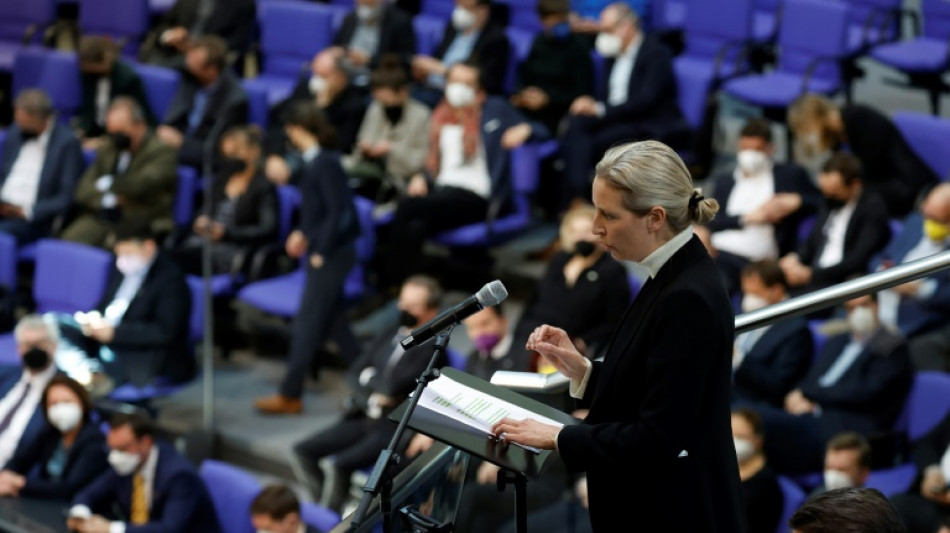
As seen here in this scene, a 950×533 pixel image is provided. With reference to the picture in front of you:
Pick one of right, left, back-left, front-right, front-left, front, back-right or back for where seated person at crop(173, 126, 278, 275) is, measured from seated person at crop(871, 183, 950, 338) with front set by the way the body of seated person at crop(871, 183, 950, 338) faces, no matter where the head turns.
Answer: front-right

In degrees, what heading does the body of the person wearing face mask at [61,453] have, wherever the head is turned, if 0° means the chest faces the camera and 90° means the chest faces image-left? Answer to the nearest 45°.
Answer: approximately 45°

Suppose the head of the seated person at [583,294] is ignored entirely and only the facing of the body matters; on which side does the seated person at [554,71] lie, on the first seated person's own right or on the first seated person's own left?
on the first seated person's own right

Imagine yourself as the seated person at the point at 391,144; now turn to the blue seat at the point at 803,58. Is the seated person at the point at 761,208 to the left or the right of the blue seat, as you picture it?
right

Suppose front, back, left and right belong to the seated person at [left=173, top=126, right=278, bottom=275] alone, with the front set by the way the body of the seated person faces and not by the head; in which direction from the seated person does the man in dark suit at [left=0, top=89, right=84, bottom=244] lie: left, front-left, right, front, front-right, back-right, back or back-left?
right

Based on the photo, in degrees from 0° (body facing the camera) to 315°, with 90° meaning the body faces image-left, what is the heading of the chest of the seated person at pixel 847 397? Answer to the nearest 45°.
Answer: approximately 45°
